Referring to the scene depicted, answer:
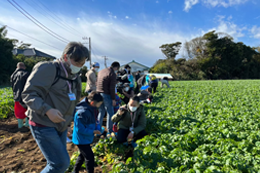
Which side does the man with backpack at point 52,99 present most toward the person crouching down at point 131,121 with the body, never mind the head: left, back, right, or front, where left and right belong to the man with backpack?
left

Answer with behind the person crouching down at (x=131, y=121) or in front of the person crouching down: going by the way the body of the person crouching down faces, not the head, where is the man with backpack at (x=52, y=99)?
in front

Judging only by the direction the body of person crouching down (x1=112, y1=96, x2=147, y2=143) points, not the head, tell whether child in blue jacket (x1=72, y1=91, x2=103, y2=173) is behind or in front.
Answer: in front

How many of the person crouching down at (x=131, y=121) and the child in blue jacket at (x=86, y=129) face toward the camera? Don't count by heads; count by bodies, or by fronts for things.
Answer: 1

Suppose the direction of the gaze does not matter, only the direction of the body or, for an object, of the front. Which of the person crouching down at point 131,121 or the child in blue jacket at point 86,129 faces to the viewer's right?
the child in blue jacket

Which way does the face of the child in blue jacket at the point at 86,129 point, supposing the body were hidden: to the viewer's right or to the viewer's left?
to the viewer's right

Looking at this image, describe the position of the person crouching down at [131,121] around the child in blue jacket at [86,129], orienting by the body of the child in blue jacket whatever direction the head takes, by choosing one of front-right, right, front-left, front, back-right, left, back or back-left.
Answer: front-left

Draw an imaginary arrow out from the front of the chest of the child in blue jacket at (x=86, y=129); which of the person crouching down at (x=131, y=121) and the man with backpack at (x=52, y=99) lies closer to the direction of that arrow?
the person crouching down

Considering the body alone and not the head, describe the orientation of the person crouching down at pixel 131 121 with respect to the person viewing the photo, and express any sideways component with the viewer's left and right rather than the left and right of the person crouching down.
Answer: facing the viewer

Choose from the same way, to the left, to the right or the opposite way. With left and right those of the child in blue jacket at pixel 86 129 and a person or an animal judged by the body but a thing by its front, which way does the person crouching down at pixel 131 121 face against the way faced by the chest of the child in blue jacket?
to the right
